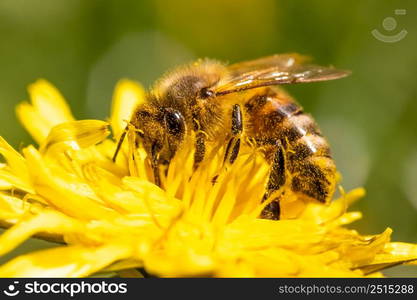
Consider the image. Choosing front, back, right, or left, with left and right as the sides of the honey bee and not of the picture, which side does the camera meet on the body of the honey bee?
left
